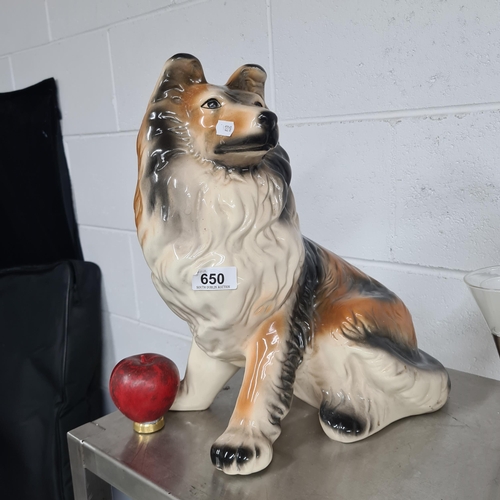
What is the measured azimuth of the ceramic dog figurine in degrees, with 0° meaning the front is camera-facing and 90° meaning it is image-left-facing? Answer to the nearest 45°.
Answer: approximately 45°

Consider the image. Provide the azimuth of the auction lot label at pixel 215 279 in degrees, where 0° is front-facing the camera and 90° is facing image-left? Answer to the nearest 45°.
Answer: approximately 0°
